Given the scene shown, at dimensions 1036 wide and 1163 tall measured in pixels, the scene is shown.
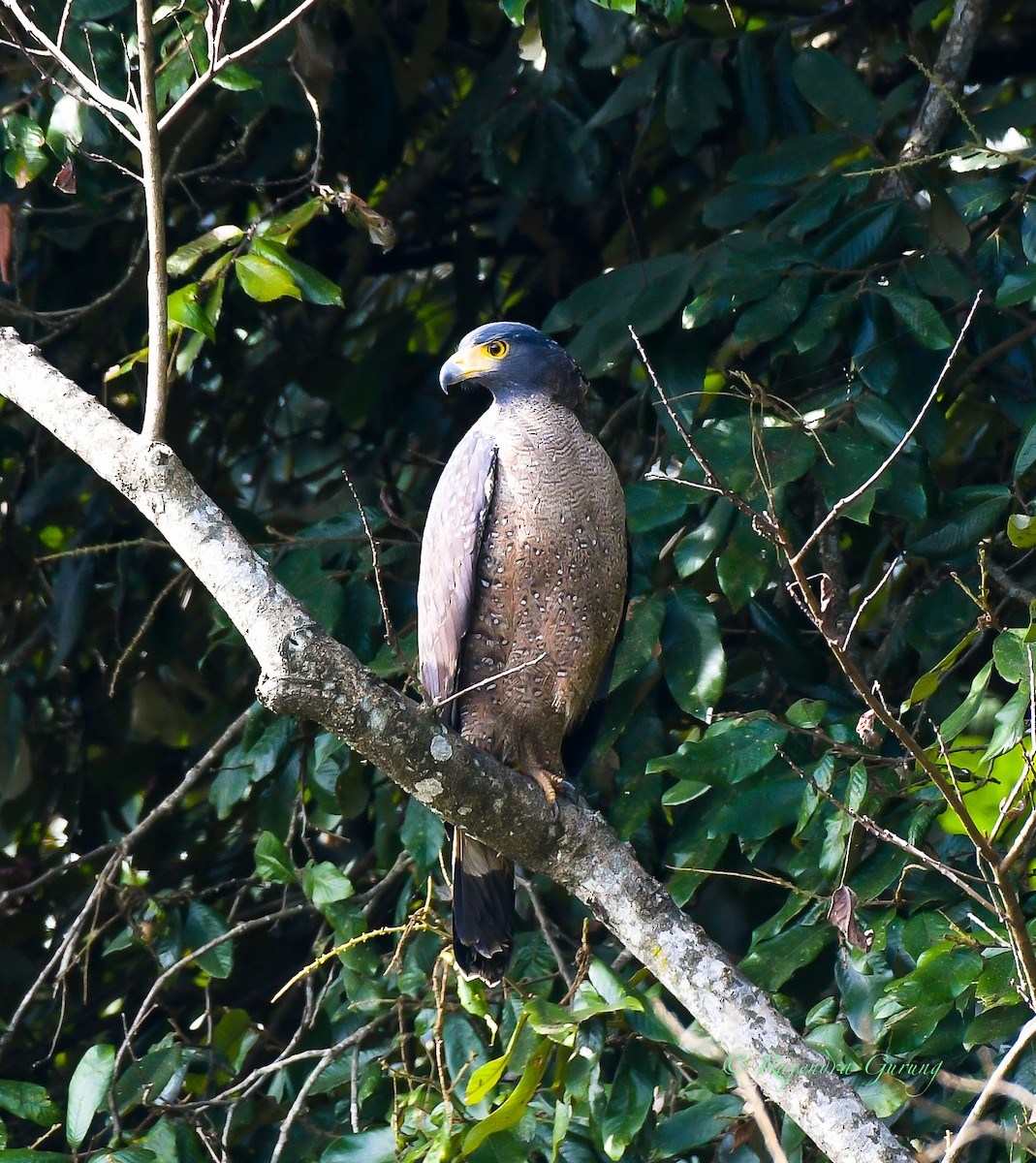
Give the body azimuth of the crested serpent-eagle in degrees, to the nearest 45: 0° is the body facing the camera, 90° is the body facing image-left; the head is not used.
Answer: approximately 315°

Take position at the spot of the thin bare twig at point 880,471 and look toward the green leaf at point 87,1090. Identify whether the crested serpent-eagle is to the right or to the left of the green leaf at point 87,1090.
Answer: right

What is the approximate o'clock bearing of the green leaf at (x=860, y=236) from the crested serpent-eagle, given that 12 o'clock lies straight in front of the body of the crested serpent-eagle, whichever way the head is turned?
The green leaf is roughly at 8 o'clock from the crested serpent-eagle.
